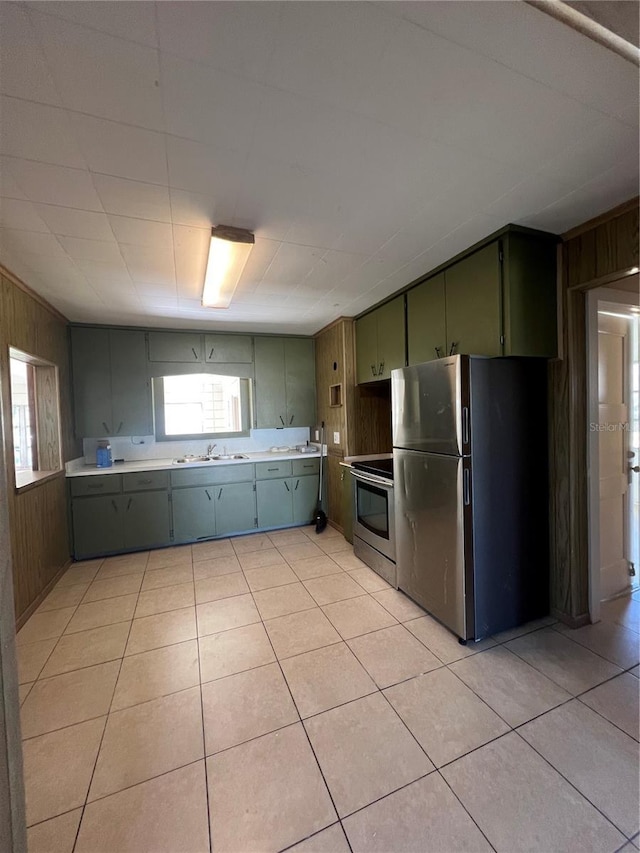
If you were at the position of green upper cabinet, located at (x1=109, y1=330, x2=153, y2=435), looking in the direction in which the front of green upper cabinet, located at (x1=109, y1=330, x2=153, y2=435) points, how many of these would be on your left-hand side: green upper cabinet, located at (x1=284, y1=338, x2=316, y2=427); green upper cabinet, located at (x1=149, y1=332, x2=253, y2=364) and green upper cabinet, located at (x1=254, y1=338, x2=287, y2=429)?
3

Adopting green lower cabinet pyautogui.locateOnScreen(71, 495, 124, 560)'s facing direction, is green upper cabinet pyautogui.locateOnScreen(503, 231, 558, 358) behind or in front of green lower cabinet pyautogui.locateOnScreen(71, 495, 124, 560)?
in front

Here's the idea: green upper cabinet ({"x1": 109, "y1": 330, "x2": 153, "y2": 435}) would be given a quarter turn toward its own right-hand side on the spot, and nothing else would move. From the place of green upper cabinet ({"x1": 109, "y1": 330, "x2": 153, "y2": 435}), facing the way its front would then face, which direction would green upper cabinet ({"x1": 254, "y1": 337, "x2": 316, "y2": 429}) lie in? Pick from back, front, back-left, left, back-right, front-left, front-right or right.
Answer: back

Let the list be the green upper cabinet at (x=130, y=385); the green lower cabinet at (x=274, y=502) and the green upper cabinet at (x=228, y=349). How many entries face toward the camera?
3

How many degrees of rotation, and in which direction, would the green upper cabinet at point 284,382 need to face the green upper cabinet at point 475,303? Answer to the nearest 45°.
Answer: approximately 45° to its left

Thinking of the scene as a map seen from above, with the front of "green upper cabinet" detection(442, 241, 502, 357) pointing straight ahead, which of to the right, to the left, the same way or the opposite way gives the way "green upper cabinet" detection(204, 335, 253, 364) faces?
to the left

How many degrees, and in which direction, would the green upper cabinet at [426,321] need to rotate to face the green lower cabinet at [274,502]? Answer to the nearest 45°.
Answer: approximately 90° to its right

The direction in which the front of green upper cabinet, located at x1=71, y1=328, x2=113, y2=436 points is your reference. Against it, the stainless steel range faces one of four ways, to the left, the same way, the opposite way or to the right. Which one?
to the right

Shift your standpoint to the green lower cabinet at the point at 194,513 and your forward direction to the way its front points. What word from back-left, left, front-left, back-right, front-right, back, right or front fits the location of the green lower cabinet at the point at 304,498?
left

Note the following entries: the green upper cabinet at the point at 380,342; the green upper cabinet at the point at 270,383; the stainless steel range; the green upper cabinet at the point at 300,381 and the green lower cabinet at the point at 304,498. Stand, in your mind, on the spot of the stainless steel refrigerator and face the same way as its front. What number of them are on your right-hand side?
5

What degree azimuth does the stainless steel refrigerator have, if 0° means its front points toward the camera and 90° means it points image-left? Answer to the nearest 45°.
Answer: approximately 45°

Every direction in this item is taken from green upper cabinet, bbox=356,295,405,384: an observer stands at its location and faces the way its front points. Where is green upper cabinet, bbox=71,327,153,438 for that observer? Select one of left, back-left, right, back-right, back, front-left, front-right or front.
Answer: front-right
